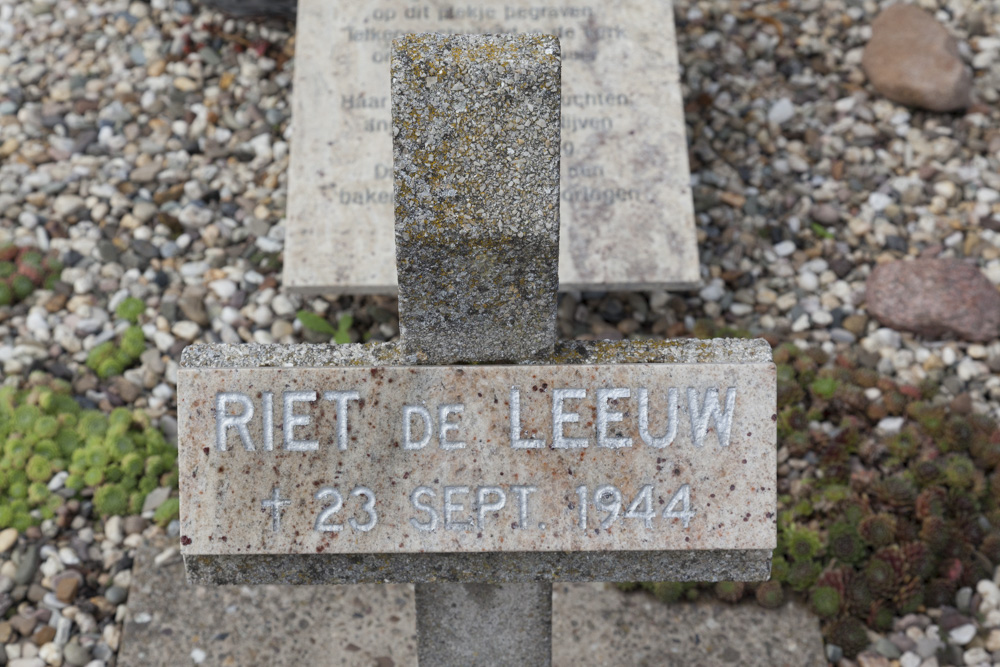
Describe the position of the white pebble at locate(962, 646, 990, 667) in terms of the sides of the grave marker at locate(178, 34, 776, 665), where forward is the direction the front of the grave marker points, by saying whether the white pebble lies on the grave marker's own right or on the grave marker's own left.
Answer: on the grave marker's own left

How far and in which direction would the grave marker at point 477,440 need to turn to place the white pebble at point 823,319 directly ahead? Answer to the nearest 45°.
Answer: approximately 135° to its left

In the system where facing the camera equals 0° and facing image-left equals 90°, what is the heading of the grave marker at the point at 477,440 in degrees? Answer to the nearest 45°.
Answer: approximately 0°

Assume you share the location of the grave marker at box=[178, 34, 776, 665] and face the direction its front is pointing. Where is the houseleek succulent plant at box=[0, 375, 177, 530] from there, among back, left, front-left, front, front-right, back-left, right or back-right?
back-right

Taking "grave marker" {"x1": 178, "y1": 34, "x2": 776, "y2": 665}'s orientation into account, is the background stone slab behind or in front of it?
behind

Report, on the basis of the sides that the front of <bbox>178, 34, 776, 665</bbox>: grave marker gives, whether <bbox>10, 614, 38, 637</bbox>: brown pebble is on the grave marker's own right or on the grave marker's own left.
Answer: on the grave marker's own right

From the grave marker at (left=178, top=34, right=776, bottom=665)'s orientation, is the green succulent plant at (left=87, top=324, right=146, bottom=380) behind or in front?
behind
